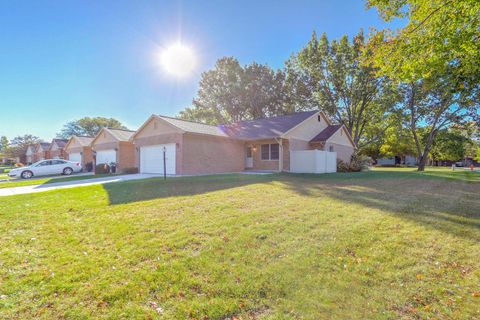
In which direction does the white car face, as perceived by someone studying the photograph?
facing to the left of the viewer

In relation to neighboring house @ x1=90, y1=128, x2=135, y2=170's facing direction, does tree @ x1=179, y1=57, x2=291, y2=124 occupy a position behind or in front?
behind

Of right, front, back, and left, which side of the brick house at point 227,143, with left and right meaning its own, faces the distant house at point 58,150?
right

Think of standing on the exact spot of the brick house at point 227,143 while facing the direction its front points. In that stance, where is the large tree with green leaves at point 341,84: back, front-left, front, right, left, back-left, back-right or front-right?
back

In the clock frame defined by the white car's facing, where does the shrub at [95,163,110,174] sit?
The shrub is roughly at 7 o'clock from the white car.

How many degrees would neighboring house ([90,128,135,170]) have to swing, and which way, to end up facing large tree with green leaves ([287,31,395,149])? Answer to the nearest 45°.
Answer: approximately 135° to its left

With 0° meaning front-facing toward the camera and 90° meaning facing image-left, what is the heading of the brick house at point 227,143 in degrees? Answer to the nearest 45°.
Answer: approximately 45°

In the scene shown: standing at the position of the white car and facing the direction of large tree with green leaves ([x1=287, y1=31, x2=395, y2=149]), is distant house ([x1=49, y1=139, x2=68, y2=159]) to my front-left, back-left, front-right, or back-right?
back-left

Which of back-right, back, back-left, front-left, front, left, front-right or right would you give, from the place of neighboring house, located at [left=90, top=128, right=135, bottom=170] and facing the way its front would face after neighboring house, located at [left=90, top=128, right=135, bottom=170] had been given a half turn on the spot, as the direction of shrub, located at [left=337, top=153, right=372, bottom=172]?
right

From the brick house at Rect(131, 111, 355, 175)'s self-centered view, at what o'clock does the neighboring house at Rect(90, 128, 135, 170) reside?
The neighboring house is roughly at 2 o'clock from the brick house.

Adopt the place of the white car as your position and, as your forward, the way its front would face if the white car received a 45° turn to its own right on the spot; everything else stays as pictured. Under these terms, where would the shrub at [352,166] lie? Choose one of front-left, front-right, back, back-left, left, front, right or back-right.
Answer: back

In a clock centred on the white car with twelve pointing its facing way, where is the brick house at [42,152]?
The brick house is roughly at 3 o'clock from the white car.

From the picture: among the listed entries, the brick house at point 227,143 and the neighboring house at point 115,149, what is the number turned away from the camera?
0

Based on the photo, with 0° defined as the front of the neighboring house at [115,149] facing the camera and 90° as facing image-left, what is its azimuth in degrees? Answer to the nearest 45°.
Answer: approximately 45°

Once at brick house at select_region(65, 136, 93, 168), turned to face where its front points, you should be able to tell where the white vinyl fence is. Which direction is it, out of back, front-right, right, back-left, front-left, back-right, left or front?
left
